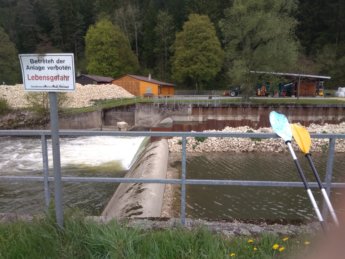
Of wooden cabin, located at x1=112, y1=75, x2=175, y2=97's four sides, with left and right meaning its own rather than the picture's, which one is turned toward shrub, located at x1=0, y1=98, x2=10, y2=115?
right

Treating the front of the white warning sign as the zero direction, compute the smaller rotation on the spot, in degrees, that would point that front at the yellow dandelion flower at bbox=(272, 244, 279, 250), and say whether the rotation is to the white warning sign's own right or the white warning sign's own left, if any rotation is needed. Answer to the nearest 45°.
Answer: approximately 45° to the white warning sign's own left

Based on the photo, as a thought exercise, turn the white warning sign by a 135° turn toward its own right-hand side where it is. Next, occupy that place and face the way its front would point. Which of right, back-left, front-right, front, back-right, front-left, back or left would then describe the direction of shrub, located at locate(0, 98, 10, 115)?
front-right

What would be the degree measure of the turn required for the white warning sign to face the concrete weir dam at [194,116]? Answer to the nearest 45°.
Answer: approximately 135° to its left

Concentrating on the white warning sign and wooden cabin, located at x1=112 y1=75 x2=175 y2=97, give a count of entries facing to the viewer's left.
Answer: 0

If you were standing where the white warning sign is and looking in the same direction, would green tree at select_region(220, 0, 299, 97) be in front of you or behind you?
behind

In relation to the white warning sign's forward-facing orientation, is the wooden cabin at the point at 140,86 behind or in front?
behind

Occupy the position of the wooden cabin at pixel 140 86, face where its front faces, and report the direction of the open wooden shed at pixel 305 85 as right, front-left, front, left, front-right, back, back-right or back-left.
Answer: front-left

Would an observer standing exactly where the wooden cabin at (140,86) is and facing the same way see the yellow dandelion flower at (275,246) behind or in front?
in front

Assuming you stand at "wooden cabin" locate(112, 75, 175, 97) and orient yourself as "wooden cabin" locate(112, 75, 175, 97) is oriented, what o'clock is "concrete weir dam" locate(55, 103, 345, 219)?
The concrete weir dam is roughly at 1 o'clock from the wooden cabin.

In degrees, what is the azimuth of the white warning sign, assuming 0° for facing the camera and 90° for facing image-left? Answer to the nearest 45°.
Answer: approximately 0°

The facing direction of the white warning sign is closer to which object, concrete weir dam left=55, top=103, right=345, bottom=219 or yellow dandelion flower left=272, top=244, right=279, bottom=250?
the yellow dandelion flower
